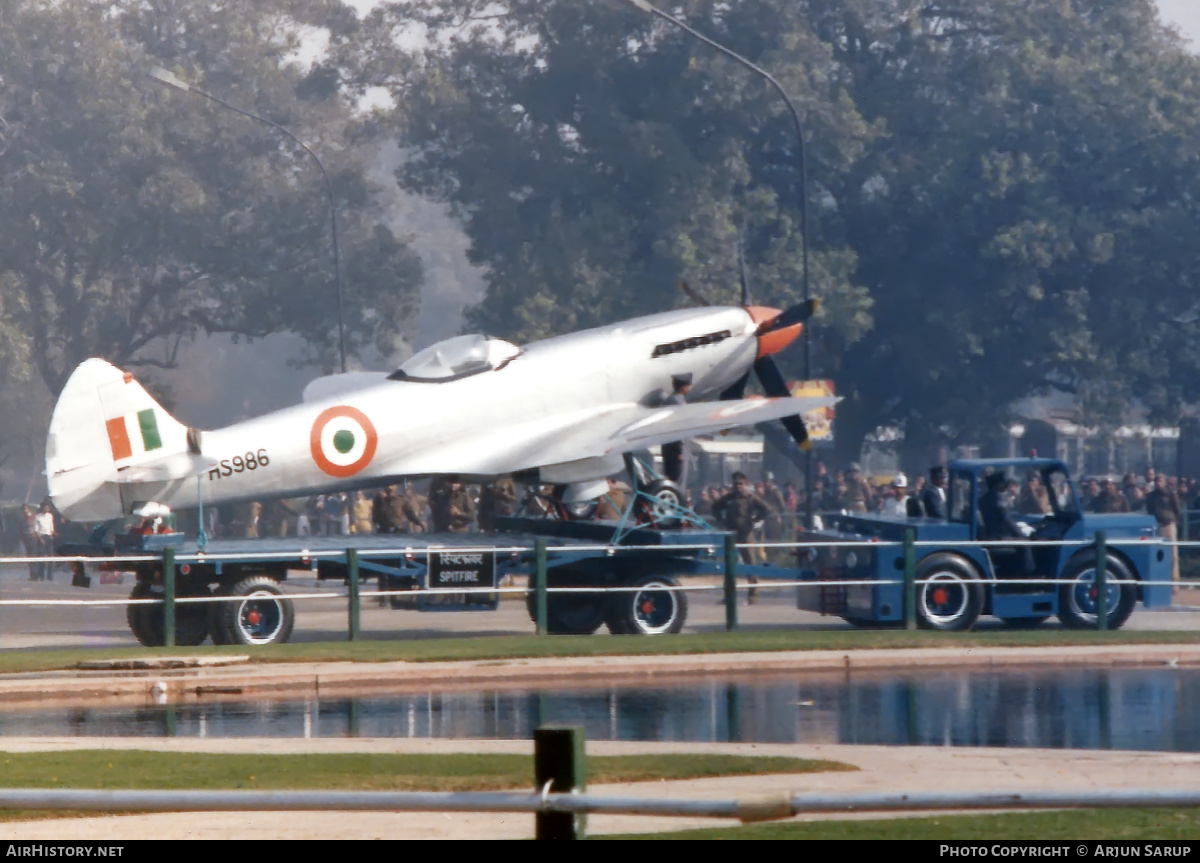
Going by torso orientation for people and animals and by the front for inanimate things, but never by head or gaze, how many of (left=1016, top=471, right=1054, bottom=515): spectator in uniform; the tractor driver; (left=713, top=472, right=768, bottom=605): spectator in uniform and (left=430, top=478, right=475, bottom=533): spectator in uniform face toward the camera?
3

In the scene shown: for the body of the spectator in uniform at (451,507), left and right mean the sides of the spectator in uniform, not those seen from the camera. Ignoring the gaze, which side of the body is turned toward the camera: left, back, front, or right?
front

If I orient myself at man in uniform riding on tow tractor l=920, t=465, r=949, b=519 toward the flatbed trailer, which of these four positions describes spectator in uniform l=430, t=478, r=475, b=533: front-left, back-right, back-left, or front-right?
front-right

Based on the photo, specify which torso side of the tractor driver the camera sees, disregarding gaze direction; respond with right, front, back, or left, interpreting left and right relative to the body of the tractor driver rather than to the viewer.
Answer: right

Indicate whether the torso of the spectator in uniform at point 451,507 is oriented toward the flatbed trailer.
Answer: yes

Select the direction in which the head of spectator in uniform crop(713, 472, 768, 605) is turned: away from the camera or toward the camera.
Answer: toward the camera

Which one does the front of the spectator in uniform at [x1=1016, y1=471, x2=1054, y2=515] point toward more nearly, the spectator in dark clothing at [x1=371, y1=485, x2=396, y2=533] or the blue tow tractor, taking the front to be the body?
the blue tow tractor

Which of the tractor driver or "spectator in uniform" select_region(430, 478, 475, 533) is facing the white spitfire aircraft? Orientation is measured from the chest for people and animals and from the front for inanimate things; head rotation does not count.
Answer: the spectator in uniform

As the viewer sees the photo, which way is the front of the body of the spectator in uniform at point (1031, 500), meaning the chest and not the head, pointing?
toward the camera

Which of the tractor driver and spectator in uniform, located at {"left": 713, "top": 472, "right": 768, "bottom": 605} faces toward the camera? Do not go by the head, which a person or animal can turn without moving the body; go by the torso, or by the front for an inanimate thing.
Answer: the spectator in uniform

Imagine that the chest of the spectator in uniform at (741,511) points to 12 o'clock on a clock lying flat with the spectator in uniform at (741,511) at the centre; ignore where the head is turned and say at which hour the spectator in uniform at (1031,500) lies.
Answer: the spectator in uniform at (1031,500) is roughly at 8 o'clock from the spectator in uniform at (741,511).
